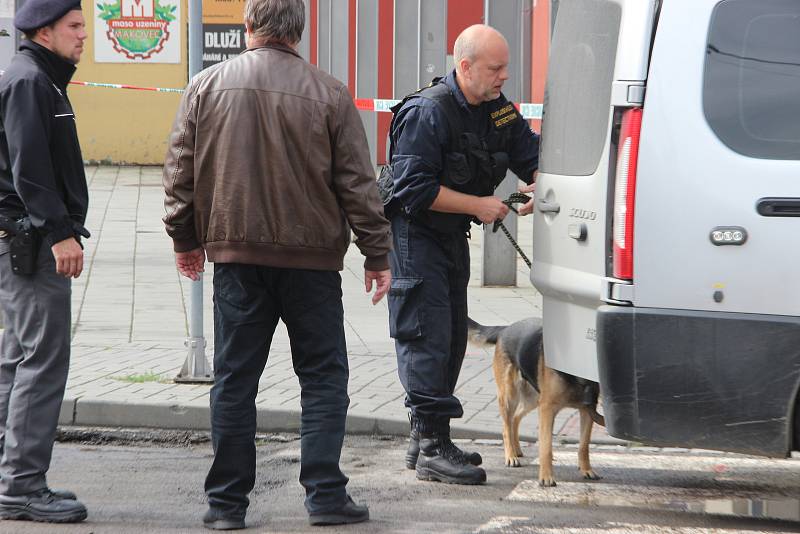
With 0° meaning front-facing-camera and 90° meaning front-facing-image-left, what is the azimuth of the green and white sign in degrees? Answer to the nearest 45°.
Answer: approximately 0°

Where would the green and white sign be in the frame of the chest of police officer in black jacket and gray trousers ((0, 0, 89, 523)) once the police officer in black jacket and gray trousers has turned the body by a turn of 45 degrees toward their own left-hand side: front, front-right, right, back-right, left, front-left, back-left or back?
front-left

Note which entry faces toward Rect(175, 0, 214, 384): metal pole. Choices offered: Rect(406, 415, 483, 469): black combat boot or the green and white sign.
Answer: the green and white sign

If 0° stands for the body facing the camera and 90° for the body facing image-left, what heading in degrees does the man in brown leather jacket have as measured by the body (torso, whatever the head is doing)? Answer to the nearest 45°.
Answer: approximately 180°

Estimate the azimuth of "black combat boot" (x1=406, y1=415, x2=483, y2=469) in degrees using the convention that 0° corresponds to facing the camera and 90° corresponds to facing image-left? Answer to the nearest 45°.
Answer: approximately 270°

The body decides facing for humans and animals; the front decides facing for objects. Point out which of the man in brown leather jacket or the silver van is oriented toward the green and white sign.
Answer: the man in brown leather jacket

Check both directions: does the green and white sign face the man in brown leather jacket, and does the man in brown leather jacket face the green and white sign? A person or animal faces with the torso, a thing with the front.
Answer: yes

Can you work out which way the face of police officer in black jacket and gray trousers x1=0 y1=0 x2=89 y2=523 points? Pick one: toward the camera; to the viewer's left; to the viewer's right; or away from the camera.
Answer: to the viewer's right

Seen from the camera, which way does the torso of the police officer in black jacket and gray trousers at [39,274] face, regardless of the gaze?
to the viewer's right
